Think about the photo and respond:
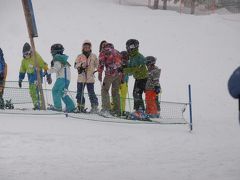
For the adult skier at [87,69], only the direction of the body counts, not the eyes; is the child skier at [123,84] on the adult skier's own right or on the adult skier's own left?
on the adult skier's own left

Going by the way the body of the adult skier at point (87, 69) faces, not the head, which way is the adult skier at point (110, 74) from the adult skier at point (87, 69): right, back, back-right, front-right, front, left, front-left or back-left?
front-left

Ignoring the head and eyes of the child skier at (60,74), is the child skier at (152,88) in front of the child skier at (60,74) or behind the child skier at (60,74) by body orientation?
behind

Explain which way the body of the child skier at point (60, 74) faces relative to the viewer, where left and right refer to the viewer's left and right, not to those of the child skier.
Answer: facing to the left of the viewer

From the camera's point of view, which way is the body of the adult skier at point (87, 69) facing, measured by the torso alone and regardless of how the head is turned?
toward the camera

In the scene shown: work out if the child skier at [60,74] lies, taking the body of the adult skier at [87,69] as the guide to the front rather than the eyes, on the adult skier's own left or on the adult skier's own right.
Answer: on the adult skier's own right

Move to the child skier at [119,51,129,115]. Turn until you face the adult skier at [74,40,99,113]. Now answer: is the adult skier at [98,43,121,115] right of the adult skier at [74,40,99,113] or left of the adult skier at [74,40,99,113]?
left

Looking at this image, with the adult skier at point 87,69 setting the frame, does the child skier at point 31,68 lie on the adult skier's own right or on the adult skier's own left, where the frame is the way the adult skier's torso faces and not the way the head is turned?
on the adult skier's own right

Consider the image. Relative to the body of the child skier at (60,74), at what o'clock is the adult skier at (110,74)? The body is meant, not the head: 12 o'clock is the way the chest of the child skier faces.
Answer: The adult skier is roughly at 7 o'clock from the child skier.

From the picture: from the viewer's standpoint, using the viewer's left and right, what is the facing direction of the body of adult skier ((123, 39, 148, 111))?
facing the viewer and to the left of the viewer
